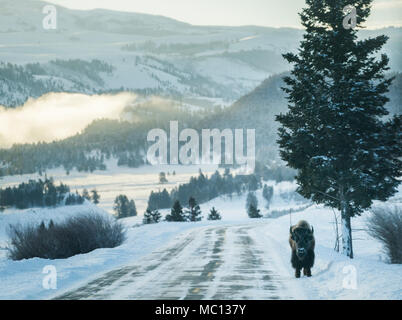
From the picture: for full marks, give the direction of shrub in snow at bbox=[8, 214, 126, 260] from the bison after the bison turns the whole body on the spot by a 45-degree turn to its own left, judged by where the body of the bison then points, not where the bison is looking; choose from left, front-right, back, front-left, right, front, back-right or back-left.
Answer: back

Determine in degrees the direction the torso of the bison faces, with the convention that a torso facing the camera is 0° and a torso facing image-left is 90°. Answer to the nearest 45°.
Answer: approximately 0°

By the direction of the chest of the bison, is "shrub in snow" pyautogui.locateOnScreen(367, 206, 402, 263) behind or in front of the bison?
behind
